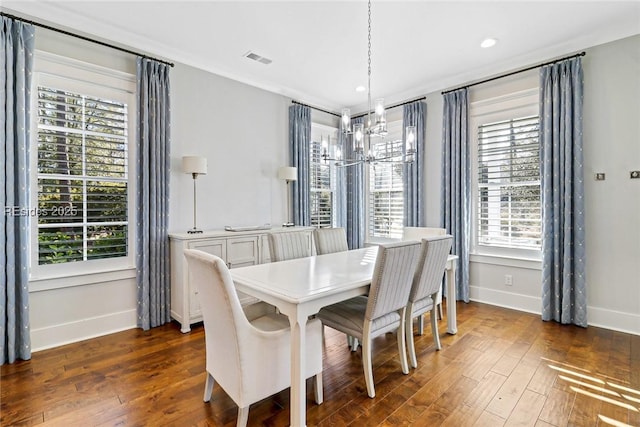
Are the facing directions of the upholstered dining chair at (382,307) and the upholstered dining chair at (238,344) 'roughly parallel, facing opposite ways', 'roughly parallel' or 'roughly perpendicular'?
roughly perpendicular

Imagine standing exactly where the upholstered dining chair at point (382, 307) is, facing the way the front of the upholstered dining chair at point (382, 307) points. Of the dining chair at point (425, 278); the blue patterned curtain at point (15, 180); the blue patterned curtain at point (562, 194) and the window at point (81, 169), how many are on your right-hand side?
2

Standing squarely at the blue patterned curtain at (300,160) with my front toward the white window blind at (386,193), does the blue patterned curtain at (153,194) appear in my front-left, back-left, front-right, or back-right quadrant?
back-right

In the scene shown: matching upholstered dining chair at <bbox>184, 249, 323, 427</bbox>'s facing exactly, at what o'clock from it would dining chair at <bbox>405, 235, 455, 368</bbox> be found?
The dining chair is roughly at 1 o'clock from the upholstered dining chair.

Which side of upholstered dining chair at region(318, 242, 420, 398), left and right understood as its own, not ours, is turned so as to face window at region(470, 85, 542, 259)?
right

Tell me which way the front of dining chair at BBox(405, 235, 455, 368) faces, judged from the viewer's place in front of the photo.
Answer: facing away from the viewer and to the left of the viewer

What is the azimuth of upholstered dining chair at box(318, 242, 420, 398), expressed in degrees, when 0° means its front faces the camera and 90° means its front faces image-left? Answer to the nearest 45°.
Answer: approximately 135°

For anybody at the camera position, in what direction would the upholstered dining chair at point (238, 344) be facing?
facing away from the viewer and to the right of the viewer

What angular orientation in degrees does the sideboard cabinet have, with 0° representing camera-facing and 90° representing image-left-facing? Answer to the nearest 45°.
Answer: approximately 315°

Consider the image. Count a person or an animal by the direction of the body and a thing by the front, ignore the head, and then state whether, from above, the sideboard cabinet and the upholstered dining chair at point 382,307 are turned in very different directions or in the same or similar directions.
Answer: very different directions

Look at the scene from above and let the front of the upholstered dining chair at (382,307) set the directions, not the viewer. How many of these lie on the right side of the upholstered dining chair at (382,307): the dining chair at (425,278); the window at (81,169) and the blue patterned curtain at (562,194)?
2

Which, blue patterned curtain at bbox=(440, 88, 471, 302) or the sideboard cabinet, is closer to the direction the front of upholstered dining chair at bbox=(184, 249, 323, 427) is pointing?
the blue patterned curtain

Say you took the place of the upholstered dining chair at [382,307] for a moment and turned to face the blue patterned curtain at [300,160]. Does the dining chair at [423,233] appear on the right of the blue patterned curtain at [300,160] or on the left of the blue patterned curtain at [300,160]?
right

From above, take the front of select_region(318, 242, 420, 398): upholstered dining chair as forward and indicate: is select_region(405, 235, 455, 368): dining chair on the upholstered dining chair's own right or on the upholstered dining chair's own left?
on the upholstered dining chair's own right
